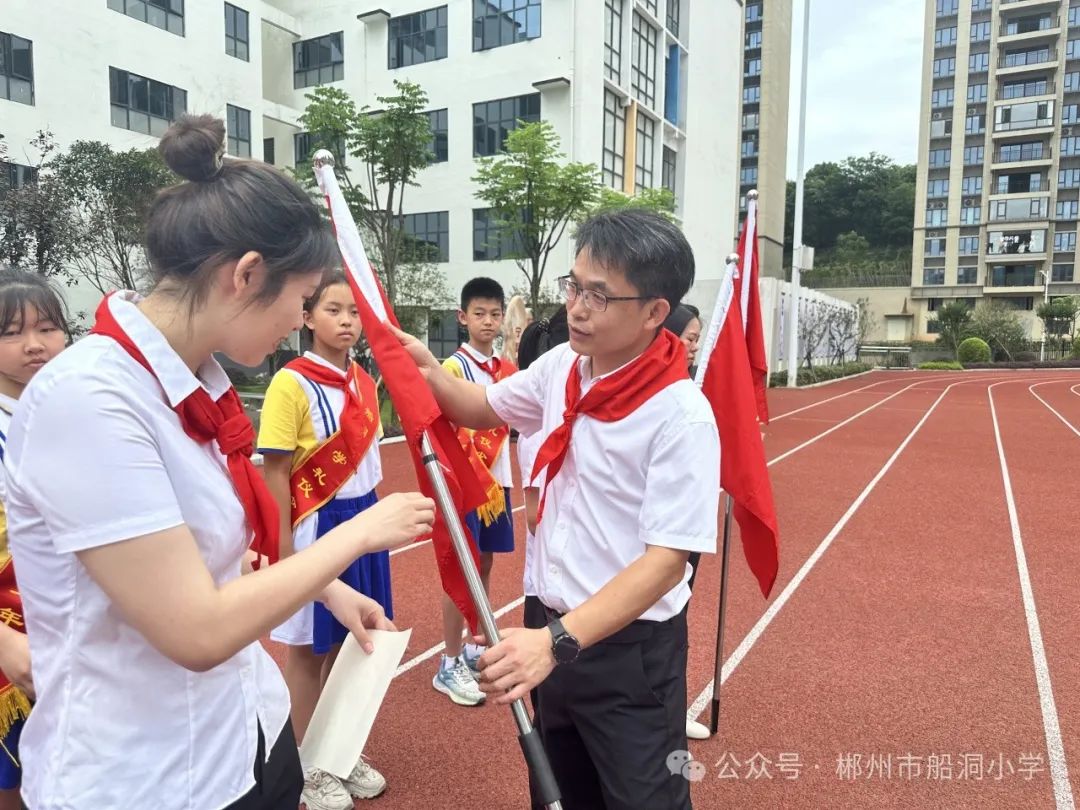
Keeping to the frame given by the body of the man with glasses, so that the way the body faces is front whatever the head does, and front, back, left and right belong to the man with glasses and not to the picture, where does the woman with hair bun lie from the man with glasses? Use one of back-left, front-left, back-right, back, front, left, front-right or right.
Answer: front

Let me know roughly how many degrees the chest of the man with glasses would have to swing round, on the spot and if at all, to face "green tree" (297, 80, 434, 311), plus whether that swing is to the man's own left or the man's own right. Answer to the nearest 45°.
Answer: approximately 135° to the man's own right

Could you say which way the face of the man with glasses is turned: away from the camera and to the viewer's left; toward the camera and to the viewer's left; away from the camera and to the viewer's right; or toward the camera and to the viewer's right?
toward the camera and to the viewer's left

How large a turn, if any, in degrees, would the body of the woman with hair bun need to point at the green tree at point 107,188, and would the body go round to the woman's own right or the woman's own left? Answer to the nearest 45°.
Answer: approximately 90° to the woman's own left

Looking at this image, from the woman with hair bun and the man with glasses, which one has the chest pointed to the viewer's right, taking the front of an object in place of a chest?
the woman with hair bun

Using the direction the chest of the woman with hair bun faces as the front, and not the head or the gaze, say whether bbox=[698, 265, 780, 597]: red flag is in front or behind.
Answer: in front

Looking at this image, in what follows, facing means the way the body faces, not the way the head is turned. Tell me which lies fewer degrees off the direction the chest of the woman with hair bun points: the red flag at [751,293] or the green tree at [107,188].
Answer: the red flag

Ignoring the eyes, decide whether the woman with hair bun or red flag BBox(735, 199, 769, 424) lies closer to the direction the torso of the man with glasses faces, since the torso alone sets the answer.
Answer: the woman with hair bun

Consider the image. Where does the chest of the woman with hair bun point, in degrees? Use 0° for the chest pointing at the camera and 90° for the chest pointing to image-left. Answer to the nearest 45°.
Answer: approximately 270°

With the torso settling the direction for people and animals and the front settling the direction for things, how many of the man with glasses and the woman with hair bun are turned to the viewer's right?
1

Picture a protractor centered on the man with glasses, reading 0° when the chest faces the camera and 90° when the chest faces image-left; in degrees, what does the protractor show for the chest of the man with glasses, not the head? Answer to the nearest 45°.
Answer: approximately 45°
